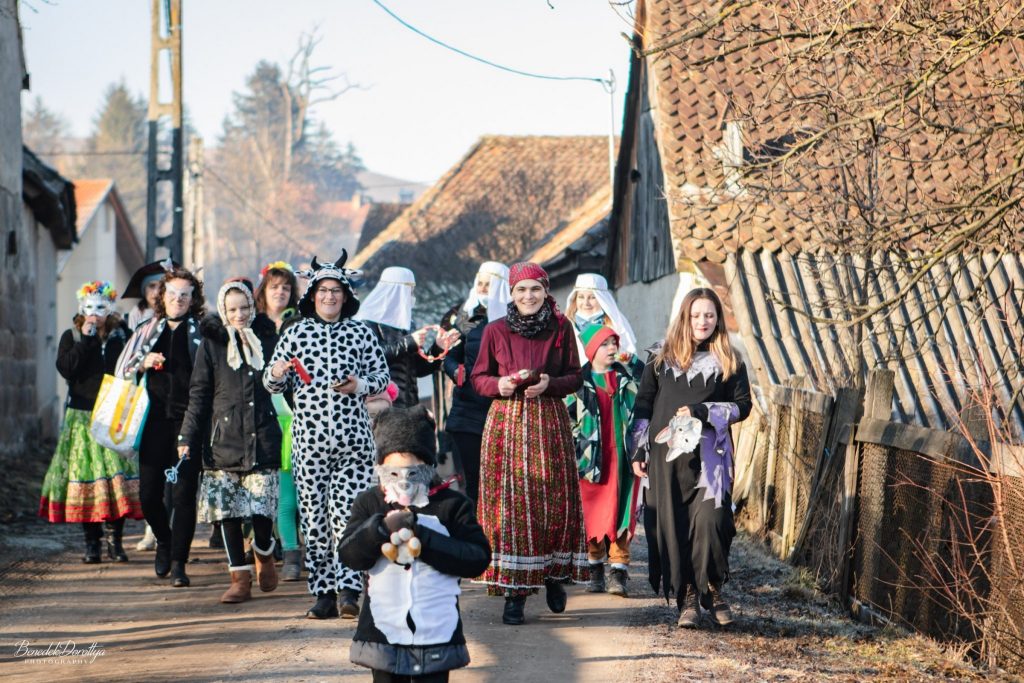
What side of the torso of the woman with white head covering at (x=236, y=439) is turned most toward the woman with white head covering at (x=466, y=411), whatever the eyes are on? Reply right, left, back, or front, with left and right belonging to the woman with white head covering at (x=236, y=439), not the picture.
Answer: left

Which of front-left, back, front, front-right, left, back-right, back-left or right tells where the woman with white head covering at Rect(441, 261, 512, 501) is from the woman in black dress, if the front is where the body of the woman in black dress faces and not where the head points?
back-right

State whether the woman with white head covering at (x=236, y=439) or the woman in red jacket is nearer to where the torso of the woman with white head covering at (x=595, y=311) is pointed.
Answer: the woman in red jacket

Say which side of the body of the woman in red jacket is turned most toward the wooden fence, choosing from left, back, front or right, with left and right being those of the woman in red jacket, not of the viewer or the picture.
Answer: left

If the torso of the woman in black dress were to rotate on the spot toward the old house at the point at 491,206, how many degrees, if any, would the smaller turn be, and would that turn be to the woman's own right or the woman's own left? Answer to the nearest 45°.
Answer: approximately 180°

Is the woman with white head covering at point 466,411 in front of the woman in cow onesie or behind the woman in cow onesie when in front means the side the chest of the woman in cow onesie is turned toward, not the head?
behind

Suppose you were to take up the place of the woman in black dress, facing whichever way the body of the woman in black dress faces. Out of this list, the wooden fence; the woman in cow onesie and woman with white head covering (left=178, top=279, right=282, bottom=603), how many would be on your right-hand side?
2

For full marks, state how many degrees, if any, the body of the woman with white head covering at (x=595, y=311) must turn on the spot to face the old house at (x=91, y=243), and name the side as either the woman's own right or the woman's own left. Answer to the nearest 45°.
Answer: approximately 135° to the woman's own right
